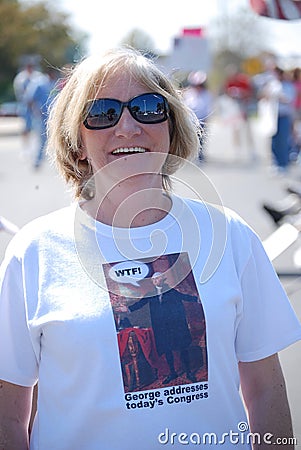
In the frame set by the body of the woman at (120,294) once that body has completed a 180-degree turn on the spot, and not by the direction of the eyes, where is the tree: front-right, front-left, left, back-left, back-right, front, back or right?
front

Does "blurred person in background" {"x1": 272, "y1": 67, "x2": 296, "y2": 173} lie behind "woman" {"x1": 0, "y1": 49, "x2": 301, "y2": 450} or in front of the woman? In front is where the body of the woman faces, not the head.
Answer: behind

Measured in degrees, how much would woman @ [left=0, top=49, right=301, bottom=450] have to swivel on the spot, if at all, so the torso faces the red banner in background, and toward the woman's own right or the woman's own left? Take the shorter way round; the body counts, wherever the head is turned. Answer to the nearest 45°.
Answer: approximately 180°

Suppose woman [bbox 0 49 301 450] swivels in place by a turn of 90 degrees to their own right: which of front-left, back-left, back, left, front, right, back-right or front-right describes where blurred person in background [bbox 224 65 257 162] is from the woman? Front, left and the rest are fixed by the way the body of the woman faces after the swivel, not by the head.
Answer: right

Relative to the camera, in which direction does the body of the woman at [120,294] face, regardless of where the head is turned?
toward the camera
